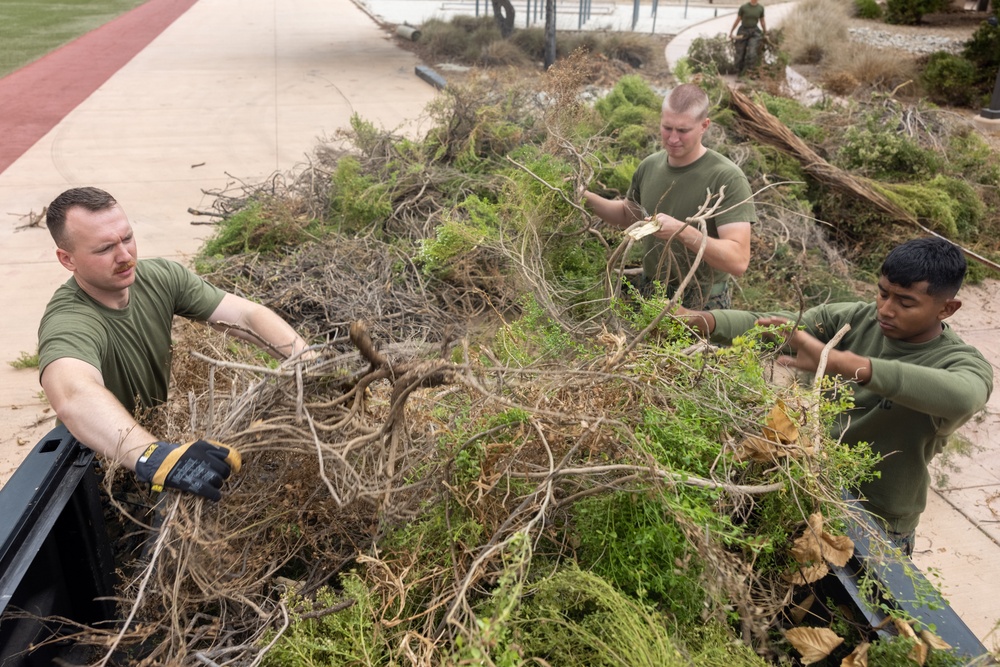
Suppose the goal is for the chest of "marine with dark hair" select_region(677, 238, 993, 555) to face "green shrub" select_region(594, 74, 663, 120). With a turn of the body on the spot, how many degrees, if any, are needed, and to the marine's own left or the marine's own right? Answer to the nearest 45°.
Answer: approximately 90° to the marine's own right

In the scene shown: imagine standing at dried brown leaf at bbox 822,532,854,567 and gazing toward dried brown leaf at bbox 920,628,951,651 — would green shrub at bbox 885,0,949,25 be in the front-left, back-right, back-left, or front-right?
back-left

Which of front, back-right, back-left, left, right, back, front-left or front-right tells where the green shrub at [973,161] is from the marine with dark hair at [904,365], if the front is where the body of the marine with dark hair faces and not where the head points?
back-right

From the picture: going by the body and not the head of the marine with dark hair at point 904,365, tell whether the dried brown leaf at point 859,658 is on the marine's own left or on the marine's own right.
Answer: on the marine's own left

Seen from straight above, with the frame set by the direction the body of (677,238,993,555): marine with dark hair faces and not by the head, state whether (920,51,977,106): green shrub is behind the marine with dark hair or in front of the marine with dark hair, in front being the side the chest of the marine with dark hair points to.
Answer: behind

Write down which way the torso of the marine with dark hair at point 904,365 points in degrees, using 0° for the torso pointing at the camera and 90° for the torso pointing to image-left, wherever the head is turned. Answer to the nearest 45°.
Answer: approximately 45°

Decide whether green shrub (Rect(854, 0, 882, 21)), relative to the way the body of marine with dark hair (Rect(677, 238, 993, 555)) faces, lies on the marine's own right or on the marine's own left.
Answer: on the marine's own right

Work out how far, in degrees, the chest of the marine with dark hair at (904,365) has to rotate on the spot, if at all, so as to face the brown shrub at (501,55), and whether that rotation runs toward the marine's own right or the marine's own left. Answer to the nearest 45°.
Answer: approximately 90° to the marine's own right

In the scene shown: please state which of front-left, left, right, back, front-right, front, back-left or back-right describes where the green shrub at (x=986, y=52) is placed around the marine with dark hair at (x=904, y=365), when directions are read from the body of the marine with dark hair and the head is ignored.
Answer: back-right

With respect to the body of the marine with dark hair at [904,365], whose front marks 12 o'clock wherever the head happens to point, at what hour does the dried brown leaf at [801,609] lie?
The dried brown leaf is roughly at 11 o'clock from the marine with dark hair.

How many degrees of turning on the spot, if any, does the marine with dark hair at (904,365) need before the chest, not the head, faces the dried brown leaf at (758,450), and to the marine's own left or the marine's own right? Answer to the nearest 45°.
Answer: approximately 45° to the marine's own left
